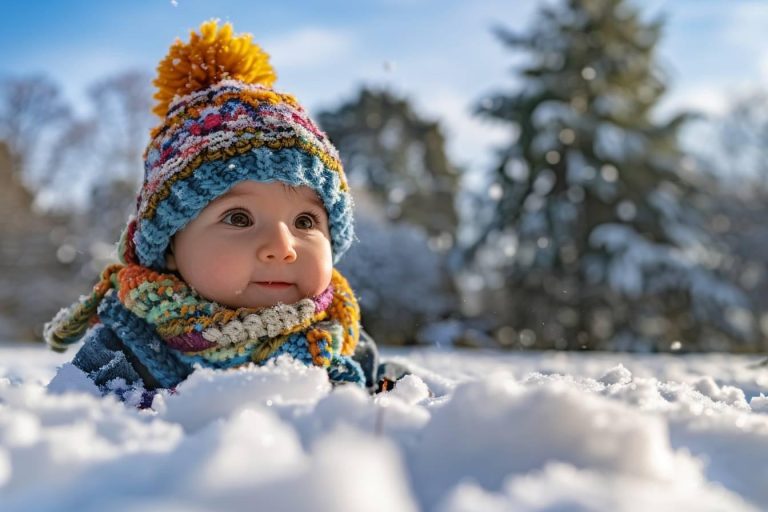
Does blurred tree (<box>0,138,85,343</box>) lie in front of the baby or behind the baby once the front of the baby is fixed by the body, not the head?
behind

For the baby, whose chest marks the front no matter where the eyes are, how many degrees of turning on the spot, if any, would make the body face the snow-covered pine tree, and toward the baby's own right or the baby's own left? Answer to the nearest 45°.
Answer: approximately 90° to the baby's own left

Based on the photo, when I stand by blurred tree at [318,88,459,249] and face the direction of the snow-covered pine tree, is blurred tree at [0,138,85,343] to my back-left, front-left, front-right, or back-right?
back-right

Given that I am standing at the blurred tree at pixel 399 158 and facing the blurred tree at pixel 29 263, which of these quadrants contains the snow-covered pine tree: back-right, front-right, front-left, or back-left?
back-left

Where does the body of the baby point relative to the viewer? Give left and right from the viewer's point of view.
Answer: facing the viewer and to the right of the viewer
